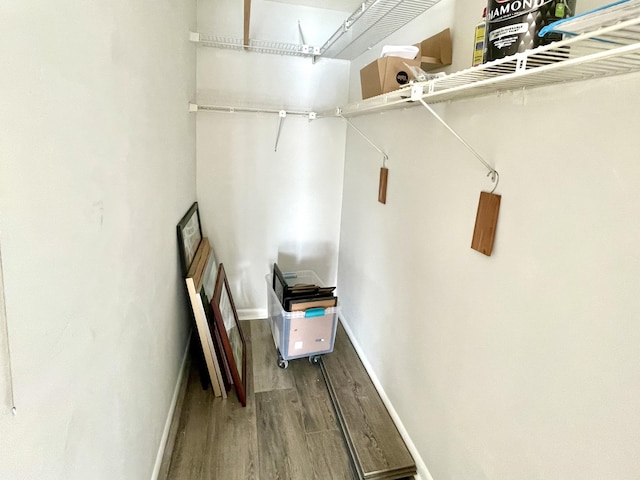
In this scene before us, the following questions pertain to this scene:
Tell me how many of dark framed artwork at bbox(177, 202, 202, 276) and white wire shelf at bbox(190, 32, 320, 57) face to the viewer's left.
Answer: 0

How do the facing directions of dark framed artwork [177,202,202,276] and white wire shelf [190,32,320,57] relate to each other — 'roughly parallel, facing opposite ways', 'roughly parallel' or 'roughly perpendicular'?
roughly perpendicular

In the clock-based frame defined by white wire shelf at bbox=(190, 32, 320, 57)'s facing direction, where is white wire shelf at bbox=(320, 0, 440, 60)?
white wire shelf at bbox=(320, 0, 440, 60) is roughly at 11 o'clock from white wire shelf at bbox=(190, 32, 320, 57).

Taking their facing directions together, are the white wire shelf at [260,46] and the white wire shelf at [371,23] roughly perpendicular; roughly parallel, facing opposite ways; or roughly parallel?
roughly perpendicular

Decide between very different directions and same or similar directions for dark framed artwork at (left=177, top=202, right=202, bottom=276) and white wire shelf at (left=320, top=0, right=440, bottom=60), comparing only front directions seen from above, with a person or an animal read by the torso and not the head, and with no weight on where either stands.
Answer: very different directions

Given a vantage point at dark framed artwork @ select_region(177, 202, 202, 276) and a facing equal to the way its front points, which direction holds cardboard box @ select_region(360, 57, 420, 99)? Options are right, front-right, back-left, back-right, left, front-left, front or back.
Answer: front-right

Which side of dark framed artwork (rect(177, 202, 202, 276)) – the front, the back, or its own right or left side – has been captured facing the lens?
right

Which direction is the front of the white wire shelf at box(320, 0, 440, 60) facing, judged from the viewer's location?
facing to the left of the viewer

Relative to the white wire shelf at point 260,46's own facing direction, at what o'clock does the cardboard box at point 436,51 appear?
The cardboard box is roughly at 11 o'clock from the white wire shelf.

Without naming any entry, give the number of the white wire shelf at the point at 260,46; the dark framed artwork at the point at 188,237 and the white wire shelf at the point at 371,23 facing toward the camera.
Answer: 1
